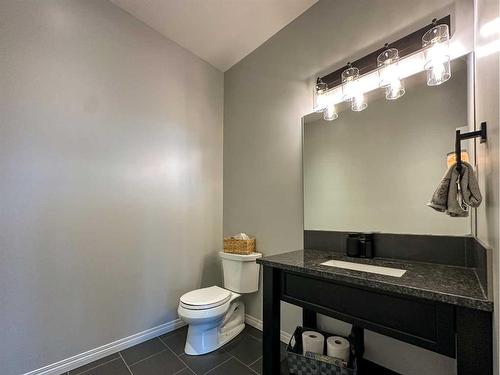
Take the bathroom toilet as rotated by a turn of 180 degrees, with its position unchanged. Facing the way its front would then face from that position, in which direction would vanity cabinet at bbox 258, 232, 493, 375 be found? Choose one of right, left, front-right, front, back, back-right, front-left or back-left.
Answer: right

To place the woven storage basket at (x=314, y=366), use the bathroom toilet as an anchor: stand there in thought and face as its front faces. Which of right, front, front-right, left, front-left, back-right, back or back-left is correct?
left

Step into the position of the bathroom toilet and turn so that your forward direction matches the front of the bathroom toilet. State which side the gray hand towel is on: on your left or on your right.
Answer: on your left

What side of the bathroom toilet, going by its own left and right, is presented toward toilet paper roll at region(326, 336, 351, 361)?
left

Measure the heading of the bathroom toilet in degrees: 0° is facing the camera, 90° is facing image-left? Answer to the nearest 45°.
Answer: approximately 45°

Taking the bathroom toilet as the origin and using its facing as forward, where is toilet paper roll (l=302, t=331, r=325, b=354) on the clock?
The toilet paper roll is roughly at 9 o'clock from the bathroom toilet.

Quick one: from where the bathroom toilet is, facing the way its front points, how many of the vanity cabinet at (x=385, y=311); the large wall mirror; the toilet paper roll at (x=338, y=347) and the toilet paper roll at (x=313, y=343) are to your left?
4
